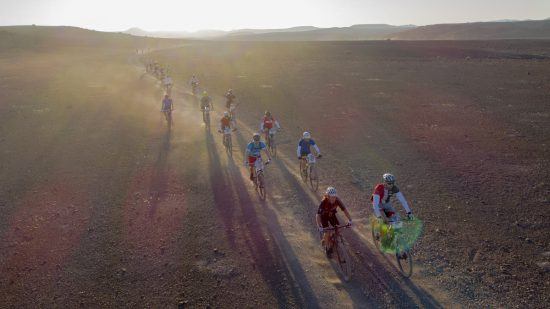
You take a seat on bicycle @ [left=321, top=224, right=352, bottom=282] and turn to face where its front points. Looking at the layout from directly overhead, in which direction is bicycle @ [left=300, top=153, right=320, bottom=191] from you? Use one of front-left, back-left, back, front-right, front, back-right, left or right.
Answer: back-left

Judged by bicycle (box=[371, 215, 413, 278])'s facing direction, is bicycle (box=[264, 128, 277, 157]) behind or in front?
behind

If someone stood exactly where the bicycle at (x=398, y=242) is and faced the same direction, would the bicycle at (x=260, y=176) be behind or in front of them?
behind

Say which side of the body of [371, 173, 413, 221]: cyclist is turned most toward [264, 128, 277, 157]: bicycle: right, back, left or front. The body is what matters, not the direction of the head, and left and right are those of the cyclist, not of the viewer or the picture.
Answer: back

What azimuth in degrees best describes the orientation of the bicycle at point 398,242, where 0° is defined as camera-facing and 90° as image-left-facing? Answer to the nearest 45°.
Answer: approximately 315°

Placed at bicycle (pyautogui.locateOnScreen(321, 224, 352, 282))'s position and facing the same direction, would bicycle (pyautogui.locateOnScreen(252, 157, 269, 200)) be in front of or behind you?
behind

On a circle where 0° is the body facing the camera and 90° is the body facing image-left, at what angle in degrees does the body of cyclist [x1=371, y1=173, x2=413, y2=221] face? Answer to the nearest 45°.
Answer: approximately 315°

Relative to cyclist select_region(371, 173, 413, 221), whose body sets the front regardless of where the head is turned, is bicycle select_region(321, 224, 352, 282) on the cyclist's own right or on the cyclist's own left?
on the cyclist's own right

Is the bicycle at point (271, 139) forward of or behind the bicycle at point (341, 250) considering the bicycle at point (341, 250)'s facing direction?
behind

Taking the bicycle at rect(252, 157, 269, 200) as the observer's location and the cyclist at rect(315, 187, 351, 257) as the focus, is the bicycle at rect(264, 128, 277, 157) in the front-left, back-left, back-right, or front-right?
back-left

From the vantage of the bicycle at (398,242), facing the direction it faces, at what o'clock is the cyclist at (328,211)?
The cyclist is roughly at 4 o'clock from the bicycle.
